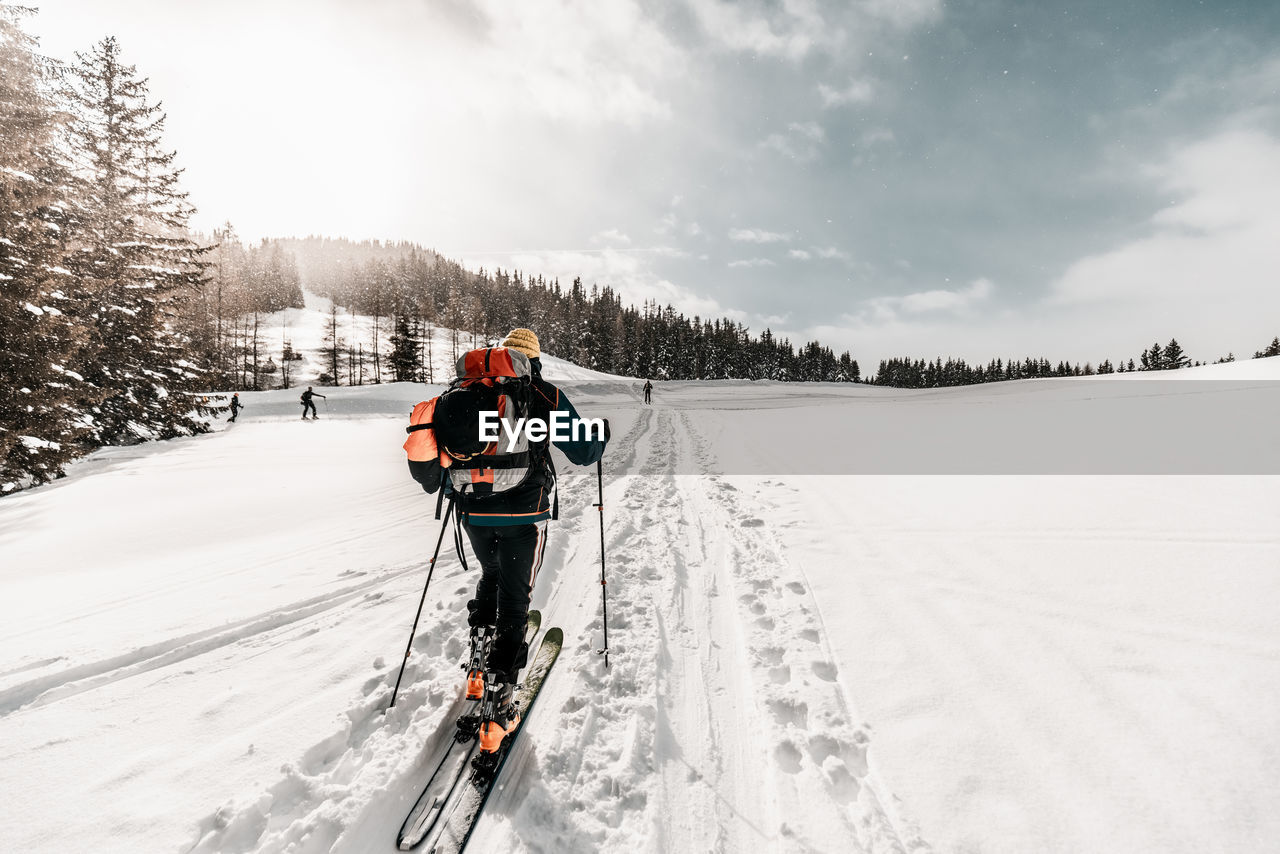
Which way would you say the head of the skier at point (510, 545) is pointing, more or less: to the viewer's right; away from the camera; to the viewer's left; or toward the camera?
away from the camera

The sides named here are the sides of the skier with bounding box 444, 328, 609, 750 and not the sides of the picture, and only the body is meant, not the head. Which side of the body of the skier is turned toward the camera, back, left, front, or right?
back

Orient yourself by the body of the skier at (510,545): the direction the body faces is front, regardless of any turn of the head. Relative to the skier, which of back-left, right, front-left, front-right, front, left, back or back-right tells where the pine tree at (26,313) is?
front-left

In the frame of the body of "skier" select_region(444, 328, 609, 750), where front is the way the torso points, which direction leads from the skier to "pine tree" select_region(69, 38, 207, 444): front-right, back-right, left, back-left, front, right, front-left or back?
front-left

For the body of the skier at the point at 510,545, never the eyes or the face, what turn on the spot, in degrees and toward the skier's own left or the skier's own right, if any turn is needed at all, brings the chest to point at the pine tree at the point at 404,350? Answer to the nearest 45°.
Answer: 0° — they already face it
